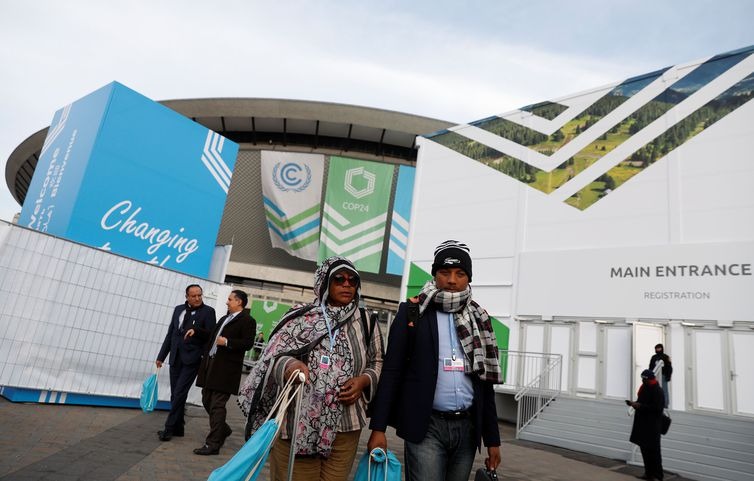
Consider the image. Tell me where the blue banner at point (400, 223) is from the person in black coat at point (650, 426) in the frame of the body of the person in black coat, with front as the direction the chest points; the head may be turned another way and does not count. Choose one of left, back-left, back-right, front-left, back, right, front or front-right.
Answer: front-right

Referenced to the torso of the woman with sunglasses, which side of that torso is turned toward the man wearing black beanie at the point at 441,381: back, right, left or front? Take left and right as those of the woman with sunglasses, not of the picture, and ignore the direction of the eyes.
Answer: left

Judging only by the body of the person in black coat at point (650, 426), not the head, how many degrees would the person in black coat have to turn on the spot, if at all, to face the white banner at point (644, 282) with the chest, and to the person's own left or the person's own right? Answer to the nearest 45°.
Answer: approximately 90° to the person's own right

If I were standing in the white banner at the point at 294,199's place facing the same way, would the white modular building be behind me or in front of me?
in front

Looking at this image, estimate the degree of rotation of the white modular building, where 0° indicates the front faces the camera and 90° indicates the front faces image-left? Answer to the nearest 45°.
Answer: approximately 45°

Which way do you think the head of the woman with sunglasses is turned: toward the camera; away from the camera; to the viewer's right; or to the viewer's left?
toward the camera

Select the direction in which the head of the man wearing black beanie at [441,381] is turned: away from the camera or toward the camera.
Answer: toward the camera

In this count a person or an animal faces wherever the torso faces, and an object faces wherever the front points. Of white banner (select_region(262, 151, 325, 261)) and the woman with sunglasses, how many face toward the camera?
2

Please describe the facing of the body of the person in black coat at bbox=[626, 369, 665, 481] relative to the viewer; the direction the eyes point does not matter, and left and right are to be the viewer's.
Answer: facing to the left of the viewer

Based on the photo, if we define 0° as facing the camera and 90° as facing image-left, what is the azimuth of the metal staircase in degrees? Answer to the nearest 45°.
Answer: approximately 45°

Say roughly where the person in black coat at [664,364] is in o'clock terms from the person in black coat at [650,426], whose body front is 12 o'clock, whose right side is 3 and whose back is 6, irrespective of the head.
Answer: the person in black coat at [664,364] is roughly at 3 o'clock from the person in black coat at [650,426].

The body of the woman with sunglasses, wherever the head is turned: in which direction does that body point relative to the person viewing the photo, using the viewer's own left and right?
facing the viewer

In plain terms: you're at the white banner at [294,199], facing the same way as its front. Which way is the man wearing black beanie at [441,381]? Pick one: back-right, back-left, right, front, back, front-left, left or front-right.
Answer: front

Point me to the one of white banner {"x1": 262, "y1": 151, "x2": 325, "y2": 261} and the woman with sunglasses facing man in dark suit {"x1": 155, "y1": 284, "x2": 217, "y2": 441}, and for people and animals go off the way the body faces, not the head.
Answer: the white banner
